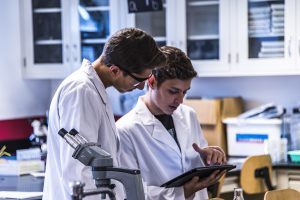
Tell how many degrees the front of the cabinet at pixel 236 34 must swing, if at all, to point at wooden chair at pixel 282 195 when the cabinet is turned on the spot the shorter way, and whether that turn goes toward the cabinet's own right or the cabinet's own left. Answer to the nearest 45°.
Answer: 0° — it already faces it

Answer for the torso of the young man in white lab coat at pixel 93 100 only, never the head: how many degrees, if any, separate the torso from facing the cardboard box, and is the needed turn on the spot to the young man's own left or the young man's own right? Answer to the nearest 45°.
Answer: approximately 90° to the young man's own left

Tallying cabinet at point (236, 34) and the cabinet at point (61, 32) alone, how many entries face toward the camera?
2

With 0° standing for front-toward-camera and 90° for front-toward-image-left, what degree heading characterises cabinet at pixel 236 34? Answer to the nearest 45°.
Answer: approximately 0°

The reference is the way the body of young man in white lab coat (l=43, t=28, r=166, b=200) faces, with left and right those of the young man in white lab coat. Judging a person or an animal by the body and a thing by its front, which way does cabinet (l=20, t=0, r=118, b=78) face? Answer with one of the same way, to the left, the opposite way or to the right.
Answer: to the right

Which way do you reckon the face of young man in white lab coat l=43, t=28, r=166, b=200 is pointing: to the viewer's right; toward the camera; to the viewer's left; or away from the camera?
to the viewer's right

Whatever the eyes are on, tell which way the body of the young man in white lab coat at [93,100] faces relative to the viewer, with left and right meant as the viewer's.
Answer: facing to the right of the viewer

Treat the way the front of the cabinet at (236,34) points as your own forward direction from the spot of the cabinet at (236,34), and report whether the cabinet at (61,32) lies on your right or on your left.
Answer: on your right

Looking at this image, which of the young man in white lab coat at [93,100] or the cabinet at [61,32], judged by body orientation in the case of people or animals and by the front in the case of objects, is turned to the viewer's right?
the young man in white lab coat
